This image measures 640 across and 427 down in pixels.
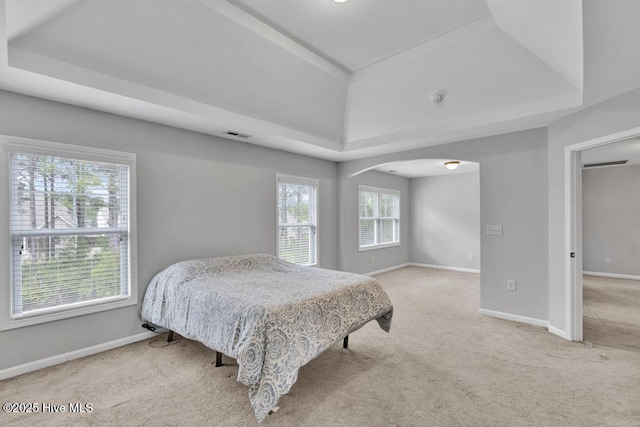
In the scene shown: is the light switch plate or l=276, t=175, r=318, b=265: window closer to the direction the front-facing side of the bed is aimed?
the light switch plate

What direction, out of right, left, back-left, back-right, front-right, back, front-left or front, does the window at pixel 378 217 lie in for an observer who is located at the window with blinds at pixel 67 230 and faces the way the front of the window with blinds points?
front-left

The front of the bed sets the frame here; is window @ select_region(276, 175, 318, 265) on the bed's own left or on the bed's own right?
on the bed's own left

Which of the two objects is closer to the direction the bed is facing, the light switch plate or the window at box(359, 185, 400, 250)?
the light switch plate

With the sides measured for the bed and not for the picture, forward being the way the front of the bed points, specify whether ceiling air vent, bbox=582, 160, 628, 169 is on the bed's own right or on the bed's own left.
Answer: on the bed's own left

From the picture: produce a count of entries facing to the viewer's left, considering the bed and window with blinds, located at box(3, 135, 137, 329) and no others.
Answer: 0

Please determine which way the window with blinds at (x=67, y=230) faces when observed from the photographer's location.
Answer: facing the viewer and to the right of the viewer
